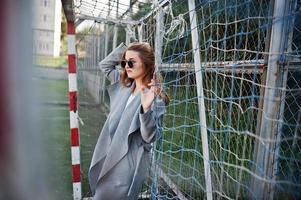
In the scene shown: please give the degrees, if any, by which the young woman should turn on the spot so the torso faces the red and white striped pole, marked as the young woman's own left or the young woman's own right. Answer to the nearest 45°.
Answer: approximately 90° to the young woman's own right

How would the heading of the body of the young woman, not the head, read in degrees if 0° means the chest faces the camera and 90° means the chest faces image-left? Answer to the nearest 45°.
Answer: approximately 45°
